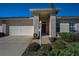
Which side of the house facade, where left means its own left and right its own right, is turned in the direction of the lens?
front

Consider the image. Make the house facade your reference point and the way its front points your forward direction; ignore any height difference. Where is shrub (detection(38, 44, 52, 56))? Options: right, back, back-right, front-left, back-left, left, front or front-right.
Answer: front
